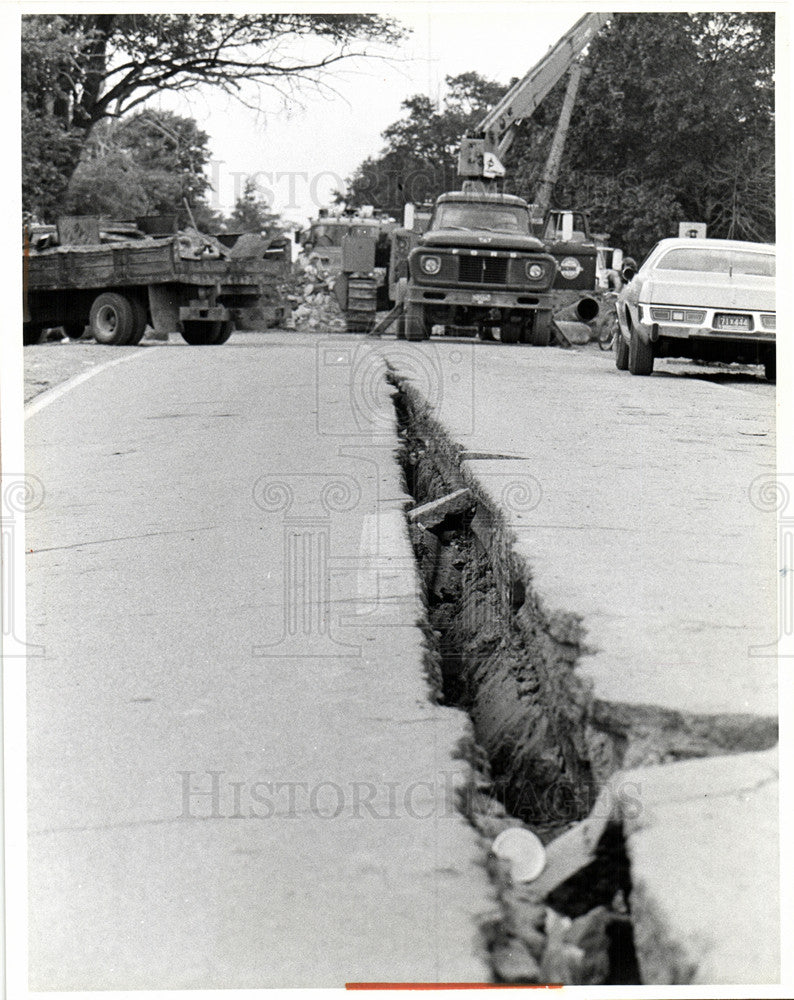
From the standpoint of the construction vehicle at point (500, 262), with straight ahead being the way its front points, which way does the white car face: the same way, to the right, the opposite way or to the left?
the opposite way

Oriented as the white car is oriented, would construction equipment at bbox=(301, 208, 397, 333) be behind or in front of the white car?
in front

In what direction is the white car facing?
away from the camera

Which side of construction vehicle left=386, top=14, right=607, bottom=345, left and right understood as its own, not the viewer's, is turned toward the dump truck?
right

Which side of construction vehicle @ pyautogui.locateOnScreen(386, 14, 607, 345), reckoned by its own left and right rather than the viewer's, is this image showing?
front

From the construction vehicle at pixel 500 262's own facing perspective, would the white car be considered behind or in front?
in front

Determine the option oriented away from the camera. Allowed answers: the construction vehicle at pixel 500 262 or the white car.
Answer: the white car

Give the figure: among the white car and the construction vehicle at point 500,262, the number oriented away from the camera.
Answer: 1
